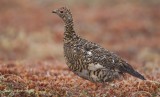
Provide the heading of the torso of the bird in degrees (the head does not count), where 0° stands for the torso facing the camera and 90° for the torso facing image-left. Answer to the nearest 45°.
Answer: approximately 90°
